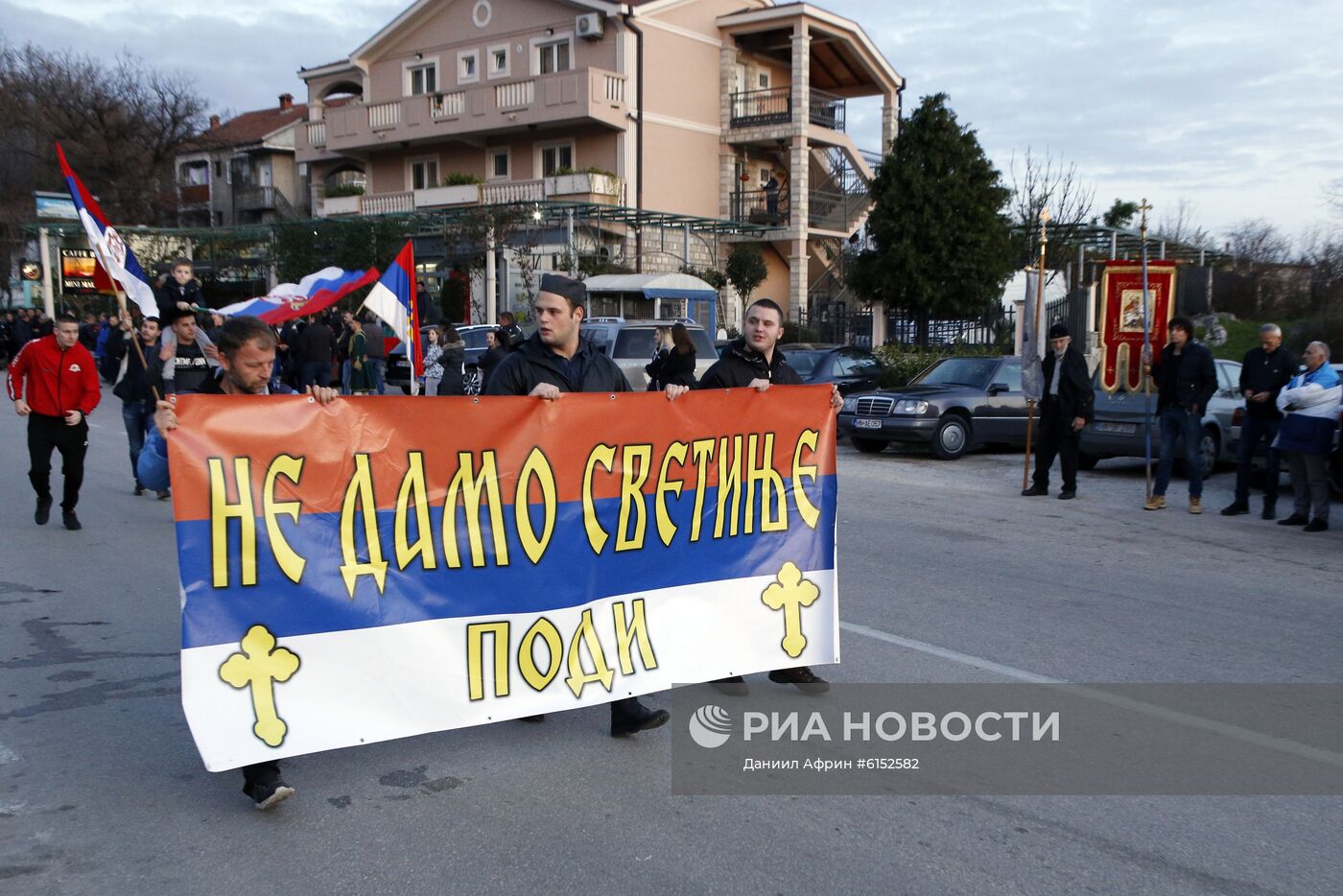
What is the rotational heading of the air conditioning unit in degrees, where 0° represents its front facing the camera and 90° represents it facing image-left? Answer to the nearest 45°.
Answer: approximately 45°

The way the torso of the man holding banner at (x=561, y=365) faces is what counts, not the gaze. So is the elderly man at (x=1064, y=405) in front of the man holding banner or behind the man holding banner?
behind

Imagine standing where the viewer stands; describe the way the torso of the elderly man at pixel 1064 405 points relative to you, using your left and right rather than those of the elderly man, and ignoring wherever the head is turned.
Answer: facing the viewer and to the left of the viewer

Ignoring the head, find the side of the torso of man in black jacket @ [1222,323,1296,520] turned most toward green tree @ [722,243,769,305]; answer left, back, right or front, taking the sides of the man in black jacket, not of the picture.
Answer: right

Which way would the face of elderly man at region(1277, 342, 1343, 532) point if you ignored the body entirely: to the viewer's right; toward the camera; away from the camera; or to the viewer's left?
to the viewer's left

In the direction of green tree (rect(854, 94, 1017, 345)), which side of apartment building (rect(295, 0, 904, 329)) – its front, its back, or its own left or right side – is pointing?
left

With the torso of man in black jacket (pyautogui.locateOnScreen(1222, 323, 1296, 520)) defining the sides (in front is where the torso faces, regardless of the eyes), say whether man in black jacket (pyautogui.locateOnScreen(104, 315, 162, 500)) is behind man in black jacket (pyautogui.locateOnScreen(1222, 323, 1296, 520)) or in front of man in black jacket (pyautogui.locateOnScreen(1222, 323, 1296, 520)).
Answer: in front

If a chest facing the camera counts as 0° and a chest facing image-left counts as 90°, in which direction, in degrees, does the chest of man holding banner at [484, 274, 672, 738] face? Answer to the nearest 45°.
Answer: approximately 0°

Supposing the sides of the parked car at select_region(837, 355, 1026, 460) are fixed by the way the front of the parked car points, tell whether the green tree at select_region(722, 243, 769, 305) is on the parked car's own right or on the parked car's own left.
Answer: on the parked car's own right

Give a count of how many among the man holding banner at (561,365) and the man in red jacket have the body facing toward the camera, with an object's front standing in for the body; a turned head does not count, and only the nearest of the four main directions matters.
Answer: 2
